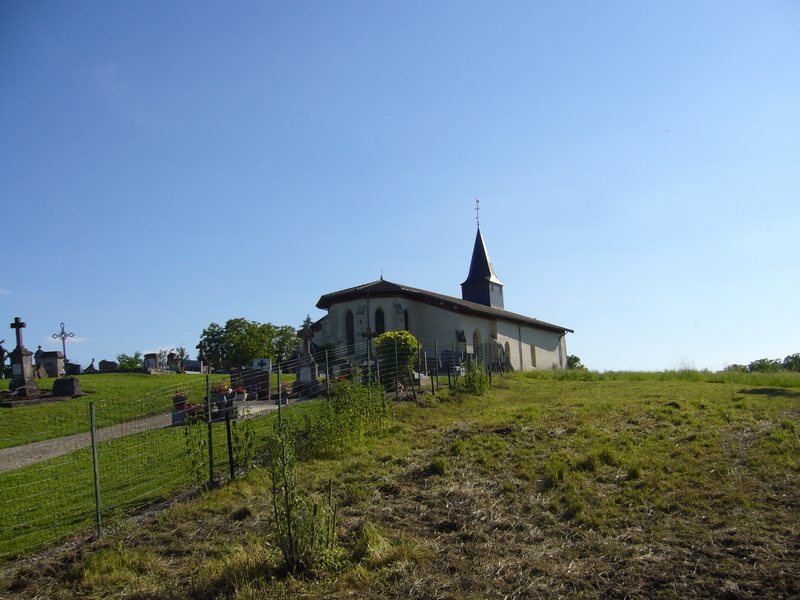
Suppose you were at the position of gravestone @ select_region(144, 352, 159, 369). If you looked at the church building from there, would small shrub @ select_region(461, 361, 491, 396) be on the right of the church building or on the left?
right

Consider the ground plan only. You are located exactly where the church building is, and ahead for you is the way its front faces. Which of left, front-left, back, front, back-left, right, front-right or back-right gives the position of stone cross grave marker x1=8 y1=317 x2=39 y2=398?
back

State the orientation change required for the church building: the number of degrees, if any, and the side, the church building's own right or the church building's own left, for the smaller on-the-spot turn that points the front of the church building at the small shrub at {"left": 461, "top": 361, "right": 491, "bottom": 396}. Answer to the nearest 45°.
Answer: approximately 135° to the church building's own right

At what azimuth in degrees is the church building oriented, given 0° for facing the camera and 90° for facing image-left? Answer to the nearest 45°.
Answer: approximately 225°

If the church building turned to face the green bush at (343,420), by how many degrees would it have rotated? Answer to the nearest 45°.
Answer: approximately 135° to its right

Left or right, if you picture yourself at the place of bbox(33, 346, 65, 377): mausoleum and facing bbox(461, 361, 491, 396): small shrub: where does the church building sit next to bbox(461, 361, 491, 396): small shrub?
left

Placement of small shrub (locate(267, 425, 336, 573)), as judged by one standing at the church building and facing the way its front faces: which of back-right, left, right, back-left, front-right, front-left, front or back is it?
back-right
